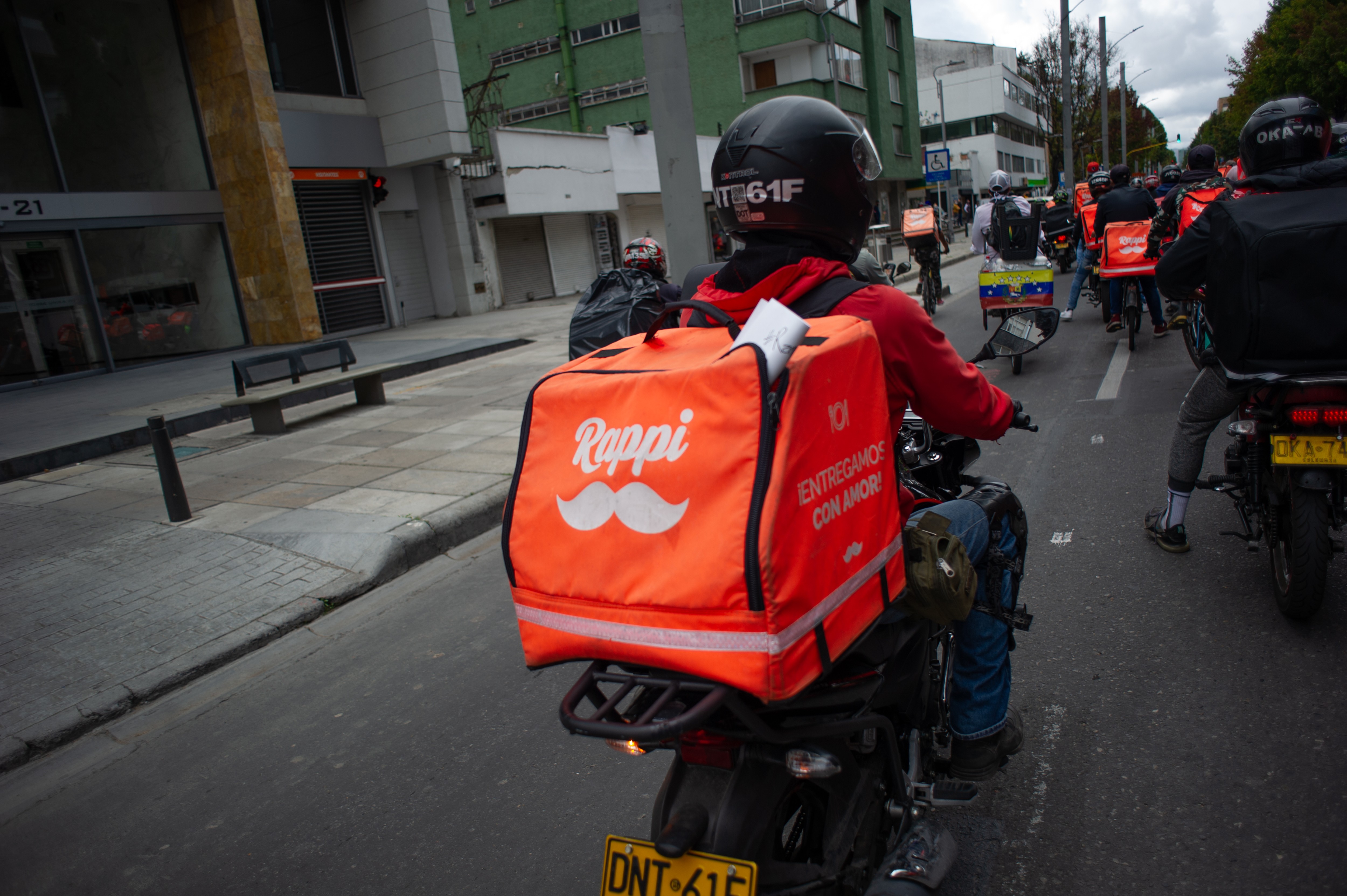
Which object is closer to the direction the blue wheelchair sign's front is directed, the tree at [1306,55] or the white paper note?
the white paper note

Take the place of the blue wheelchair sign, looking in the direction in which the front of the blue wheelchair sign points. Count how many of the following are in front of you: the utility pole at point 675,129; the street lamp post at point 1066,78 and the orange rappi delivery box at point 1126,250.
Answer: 2

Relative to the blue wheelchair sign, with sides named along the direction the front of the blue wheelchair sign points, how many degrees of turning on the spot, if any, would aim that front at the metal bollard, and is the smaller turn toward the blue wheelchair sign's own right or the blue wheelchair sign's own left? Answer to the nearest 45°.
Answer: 0° — it already faces it

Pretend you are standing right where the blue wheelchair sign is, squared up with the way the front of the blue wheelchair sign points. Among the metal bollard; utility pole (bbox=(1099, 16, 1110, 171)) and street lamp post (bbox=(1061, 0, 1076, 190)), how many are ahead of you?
1

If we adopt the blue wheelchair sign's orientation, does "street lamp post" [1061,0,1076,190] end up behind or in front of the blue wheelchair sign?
behind

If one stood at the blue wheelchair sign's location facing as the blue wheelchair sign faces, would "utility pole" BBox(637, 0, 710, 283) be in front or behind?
in front

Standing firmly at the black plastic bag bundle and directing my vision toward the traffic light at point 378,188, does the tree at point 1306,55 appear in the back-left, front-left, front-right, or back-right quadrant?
front-right

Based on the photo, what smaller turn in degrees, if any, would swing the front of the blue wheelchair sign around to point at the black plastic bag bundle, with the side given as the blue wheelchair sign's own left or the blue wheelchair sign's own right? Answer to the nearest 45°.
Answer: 0° — it already faces it

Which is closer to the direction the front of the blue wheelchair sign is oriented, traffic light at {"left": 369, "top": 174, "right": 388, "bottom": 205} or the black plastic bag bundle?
the black plastic bag bundle

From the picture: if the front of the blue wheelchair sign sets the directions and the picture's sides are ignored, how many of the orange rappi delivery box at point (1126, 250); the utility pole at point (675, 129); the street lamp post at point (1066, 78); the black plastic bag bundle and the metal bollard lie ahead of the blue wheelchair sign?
4

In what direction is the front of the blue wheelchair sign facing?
toward the camera

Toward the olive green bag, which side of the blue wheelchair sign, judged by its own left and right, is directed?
front

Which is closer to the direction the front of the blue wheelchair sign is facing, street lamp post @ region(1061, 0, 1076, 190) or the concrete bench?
the concrete bench

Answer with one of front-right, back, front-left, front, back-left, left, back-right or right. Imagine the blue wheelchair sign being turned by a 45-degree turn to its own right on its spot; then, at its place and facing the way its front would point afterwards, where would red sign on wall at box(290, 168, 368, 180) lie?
front

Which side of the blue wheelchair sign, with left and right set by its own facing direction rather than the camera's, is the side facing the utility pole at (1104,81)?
back

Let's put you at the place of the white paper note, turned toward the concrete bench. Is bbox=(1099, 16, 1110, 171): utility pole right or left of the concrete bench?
right

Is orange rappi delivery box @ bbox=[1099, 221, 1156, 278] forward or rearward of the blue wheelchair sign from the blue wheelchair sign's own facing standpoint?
forward

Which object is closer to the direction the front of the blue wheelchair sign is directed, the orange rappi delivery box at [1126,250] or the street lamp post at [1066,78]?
the orange rappi delivery box
